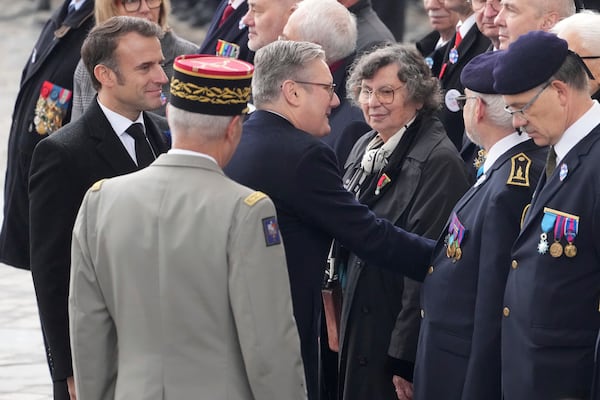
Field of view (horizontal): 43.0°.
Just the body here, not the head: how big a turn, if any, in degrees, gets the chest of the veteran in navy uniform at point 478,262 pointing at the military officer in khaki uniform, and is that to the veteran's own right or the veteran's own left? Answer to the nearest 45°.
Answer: approximately 45° to the veteran's own left

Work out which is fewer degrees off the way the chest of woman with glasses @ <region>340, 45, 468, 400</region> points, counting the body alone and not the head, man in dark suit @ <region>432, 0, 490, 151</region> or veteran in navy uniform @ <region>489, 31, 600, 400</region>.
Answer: the veteran in navy uniform

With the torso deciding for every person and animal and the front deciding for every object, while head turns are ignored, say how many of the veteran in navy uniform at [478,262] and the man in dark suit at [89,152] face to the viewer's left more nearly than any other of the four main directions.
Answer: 1

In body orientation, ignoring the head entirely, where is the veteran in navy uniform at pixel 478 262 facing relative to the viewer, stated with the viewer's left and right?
facing to the left of the viewer

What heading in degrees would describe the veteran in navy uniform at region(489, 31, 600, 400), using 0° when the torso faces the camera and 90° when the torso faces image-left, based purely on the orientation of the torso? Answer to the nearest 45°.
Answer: approximately 45°

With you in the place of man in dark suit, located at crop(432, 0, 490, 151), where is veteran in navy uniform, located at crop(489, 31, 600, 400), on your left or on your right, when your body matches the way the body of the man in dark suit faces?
on your left

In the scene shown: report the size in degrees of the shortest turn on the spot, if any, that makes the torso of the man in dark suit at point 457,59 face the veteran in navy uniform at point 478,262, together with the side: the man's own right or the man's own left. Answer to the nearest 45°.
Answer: approximately 45° to the man's own left

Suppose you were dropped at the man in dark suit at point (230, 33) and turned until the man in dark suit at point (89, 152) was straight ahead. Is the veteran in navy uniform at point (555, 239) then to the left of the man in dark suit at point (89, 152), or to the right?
left

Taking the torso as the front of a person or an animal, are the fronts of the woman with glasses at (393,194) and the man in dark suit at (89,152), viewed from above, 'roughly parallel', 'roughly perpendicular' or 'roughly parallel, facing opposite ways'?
roughly perpendicular

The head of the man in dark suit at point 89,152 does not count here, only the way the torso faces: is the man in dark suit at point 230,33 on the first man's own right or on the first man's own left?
on the first man's own left

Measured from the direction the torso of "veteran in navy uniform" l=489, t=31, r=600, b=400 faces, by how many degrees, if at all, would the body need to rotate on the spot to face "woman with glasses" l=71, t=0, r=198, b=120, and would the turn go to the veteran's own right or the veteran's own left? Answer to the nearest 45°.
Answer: approximately 90° to the veteran's own right
